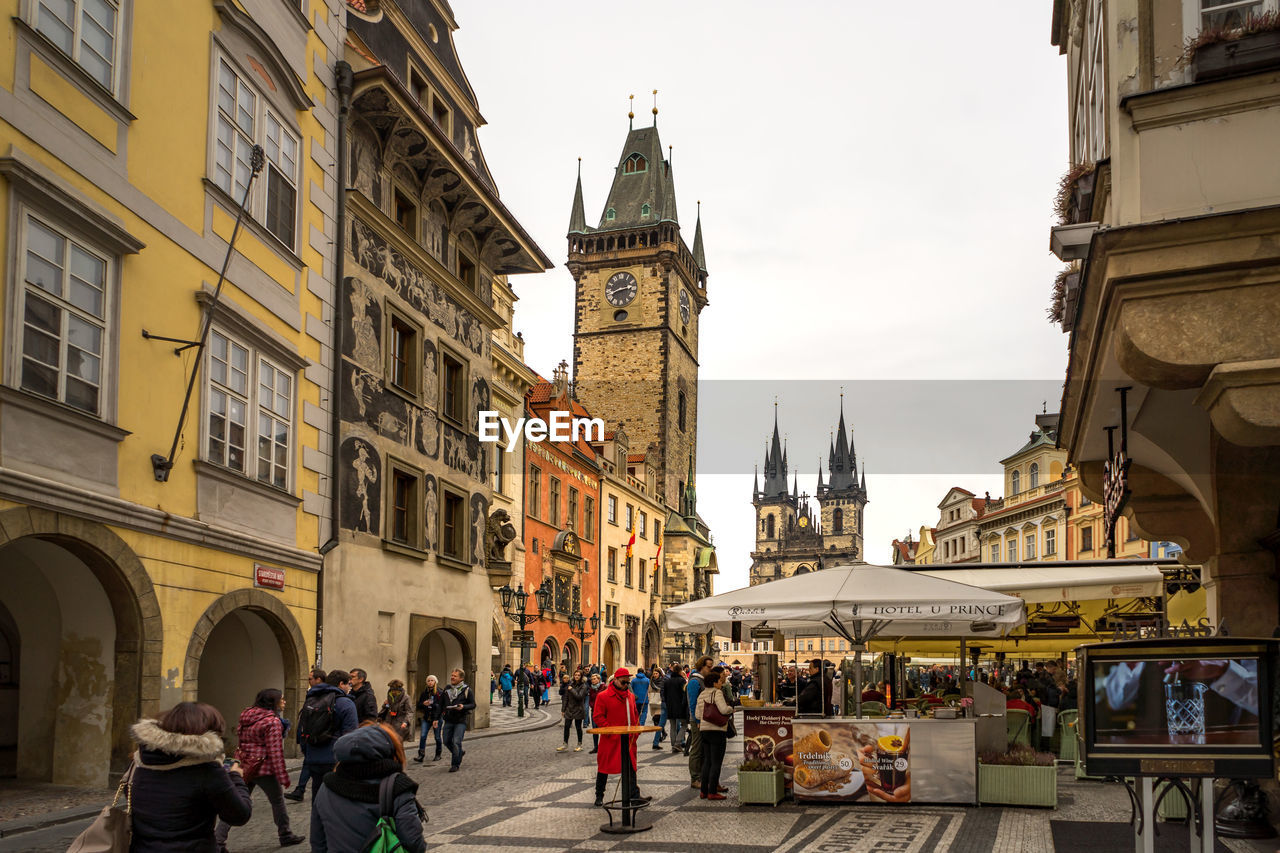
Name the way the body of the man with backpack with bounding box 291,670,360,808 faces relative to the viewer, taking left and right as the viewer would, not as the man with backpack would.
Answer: facing away from the viewer and to the right of the viewer

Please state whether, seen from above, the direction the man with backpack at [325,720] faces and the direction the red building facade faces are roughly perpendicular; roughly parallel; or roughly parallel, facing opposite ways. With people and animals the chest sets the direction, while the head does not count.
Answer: roughly perpendicular

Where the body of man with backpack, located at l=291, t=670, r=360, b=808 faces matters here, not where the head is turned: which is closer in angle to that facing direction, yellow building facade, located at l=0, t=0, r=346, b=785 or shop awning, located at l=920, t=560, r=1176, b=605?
the shop awning

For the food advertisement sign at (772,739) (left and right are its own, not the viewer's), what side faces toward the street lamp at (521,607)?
back

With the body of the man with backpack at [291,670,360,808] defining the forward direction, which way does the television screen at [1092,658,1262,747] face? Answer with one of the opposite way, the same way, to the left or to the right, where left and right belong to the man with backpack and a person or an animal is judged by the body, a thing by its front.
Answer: the opposite way

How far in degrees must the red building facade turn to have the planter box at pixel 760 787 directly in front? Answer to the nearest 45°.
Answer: approximately 45° to its right

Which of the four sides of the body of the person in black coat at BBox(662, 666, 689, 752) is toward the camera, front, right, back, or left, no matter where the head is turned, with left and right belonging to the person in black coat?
back

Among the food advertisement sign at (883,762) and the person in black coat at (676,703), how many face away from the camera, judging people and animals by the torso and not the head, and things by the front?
1

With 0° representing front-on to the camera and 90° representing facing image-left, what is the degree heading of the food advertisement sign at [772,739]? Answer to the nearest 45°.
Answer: approximately 0°

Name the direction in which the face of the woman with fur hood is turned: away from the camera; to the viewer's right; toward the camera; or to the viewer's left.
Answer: away from the camera

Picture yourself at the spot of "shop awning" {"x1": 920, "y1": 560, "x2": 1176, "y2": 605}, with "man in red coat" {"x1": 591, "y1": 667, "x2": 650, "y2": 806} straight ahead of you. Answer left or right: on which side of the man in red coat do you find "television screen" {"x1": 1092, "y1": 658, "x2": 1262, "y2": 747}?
left

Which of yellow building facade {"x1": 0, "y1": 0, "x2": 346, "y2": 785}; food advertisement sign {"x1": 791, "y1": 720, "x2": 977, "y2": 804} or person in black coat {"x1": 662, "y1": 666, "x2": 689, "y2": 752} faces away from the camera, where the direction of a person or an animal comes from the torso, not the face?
the person in black coat
